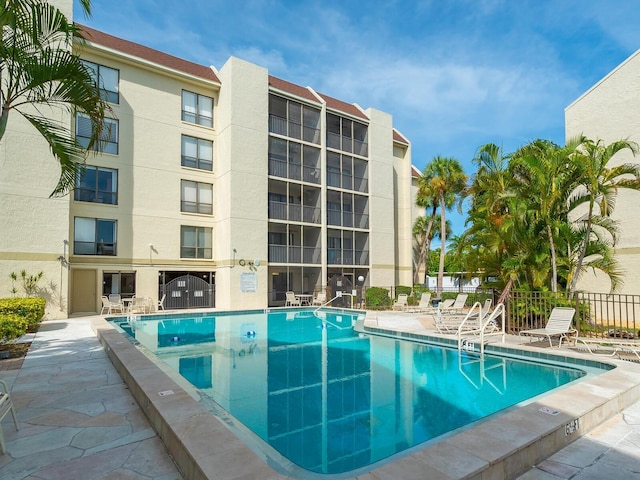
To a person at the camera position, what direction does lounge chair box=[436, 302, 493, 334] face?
facing to the left of the viewer

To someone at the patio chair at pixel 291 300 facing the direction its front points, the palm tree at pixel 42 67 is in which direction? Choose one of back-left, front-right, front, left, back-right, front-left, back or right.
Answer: front-right

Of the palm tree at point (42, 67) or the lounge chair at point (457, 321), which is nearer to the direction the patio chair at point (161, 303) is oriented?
the palm tree

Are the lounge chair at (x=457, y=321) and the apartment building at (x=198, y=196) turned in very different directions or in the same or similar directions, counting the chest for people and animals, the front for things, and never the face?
very different directions

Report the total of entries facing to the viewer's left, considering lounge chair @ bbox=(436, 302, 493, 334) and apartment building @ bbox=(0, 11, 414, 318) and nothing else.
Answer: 1

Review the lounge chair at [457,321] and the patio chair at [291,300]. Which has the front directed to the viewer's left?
the lounge chair

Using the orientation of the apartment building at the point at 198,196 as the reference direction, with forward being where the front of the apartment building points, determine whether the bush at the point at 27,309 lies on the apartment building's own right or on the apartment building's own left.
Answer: on the apartment building's own right

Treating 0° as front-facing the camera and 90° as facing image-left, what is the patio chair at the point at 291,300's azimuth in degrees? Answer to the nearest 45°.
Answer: approximately 315°

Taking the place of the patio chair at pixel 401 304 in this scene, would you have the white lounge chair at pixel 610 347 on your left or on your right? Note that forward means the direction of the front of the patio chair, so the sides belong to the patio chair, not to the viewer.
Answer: on your left

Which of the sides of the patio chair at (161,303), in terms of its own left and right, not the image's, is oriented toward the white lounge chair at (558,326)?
left
